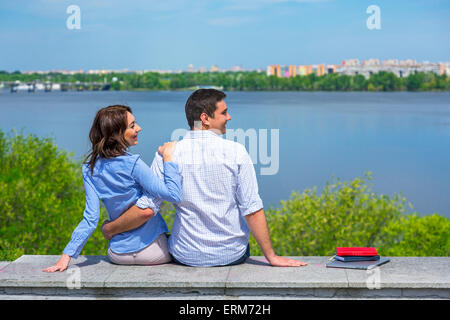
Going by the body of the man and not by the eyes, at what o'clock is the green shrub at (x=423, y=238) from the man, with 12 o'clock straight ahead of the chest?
The green shrub is roughly at 1 o'clock from the man.

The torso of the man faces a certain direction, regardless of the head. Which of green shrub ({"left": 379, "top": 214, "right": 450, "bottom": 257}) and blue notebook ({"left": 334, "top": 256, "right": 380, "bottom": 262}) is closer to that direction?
the green shrub

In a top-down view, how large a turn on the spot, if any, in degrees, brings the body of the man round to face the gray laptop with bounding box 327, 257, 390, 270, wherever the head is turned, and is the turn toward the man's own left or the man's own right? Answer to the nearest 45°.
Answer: approximately 90° to the man's own right

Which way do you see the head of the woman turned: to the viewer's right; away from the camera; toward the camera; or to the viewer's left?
to the viewer's right

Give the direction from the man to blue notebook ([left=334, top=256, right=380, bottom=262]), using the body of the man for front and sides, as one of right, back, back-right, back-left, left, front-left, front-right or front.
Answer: right

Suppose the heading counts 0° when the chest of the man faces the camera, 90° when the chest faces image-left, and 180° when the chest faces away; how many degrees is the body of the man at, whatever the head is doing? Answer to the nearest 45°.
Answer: approximately 180°

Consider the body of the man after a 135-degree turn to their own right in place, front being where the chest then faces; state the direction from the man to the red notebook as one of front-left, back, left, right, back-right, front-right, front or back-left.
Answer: front-left

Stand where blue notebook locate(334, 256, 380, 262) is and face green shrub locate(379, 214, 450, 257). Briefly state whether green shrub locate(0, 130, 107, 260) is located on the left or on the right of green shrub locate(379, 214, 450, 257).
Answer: left

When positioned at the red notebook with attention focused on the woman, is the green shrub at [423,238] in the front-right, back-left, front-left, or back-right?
back-right

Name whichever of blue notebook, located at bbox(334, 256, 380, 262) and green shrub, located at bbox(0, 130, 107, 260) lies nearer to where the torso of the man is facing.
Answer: the green shrub
